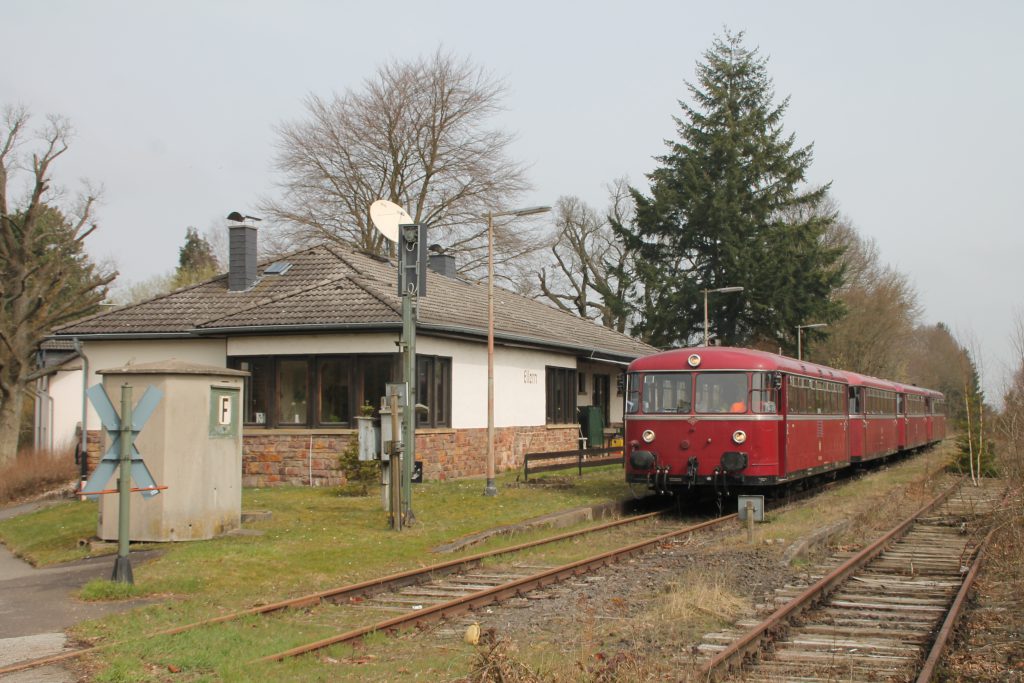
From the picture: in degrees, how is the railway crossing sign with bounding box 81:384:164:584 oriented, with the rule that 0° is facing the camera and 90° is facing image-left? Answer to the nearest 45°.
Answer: approximately 180°

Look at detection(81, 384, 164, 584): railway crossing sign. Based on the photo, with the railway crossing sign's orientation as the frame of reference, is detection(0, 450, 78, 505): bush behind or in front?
in front

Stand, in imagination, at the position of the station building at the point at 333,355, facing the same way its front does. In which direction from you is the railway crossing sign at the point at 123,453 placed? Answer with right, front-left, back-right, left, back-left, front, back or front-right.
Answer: front-right

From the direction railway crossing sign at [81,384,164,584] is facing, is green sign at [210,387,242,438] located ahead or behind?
ahead

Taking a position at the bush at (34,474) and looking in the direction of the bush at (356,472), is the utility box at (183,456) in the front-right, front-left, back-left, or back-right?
front-right

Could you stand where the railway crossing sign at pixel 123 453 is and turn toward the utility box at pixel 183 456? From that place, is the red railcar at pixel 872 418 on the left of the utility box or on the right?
right

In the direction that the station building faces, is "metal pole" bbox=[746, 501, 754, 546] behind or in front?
in front

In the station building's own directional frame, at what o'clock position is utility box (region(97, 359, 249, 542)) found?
The utility box is roughly at 2 o'clock from the station building.

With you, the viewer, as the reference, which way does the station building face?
facing the viewer and to the right of the viewer

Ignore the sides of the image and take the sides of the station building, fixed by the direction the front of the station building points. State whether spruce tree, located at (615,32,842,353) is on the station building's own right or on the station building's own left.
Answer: on the station building's own left

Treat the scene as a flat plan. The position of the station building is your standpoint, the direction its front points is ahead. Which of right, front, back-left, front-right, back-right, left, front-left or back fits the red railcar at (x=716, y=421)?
front
